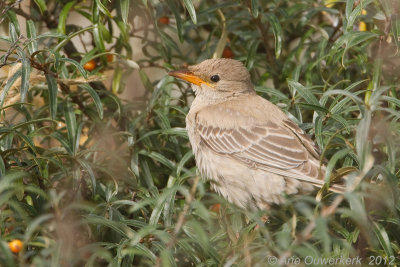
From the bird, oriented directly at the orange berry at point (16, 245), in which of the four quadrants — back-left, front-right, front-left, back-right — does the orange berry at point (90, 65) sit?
front-right

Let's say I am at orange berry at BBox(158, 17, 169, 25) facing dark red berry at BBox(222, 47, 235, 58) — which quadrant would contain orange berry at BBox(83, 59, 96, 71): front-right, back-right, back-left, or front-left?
back-right

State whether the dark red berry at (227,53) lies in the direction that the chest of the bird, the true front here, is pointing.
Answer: no

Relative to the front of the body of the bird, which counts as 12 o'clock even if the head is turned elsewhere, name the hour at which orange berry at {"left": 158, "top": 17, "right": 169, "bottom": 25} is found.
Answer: The orange berry is roughly at 2 o'clock from the bird.

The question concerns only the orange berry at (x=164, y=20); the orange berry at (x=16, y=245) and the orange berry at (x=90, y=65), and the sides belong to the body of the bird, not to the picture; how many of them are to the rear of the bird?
0

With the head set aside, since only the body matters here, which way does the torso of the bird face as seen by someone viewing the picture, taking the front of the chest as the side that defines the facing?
to the viewer's left

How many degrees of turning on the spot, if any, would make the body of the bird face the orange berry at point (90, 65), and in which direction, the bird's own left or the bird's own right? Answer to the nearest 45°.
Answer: approximately 45° to the bird's own right

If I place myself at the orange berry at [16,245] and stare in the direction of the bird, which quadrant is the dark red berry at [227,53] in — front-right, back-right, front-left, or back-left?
front-left
